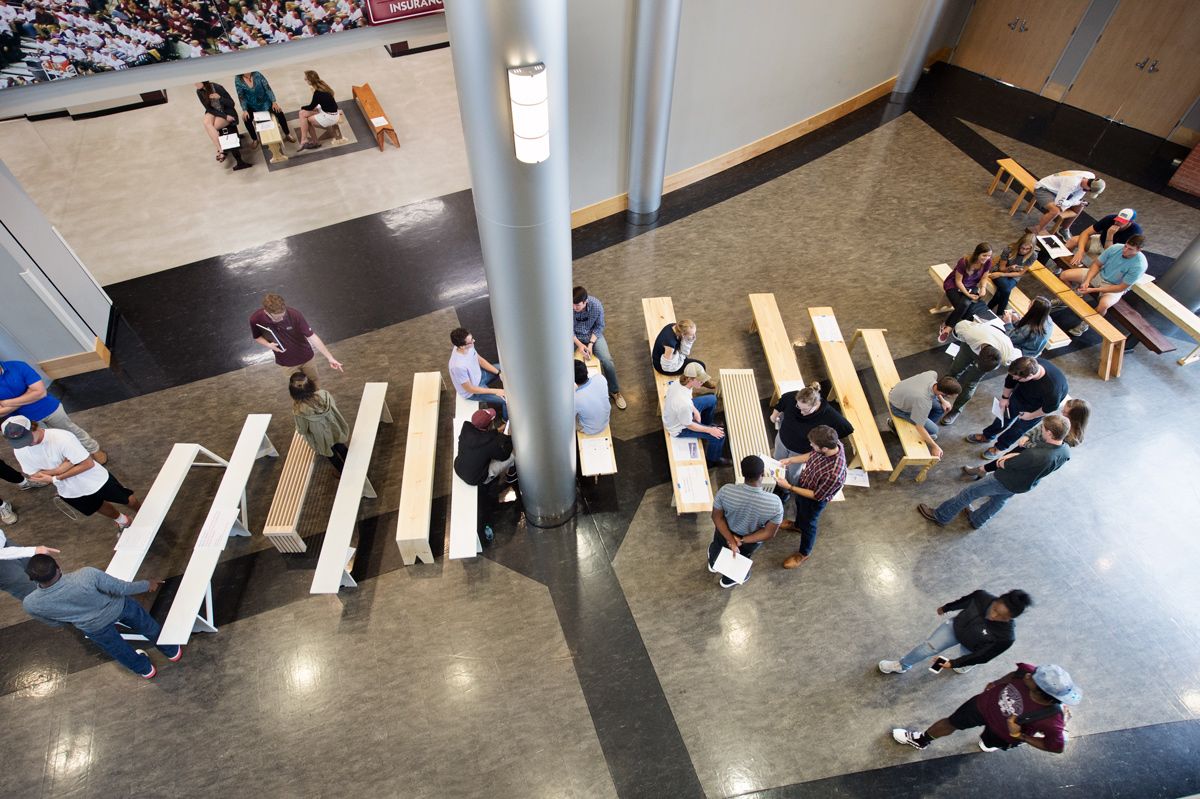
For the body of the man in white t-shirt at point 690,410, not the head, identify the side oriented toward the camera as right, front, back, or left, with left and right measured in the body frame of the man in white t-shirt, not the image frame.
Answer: right

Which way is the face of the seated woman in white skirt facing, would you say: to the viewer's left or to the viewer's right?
to the viewer's left

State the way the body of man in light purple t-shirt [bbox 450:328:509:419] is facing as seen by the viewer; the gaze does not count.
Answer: to the viewer's right

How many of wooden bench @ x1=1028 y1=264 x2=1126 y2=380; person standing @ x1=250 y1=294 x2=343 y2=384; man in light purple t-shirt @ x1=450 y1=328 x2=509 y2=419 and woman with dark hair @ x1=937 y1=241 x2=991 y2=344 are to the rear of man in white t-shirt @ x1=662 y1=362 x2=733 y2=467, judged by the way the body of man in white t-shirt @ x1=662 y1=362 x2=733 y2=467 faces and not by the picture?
2

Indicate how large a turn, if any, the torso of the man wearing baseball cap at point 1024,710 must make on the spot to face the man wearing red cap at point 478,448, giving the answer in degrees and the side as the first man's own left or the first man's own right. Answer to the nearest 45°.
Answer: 0° — they already face them

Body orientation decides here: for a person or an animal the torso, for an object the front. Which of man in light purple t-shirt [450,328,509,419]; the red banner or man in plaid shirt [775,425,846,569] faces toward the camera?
the red banner

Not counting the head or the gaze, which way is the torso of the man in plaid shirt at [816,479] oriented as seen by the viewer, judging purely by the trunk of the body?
to the viewer's left

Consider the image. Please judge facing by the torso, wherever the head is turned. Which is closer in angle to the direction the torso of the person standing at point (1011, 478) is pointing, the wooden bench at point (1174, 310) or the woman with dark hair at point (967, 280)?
the woman with dark hair

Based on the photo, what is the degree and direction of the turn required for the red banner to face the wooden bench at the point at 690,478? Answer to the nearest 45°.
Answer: approximately 45° to its left

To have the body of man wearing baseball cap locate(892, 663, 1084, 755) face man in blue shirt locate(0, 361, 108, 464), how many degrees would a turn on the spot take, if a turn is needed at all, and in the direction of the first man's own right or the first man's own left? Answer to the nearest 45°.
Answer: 0° — they already face them

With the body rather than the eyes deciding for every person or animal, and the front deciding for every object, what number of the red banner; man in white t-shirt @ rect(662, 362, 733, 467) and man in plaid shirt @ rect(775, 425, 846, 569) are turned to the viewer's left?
1
